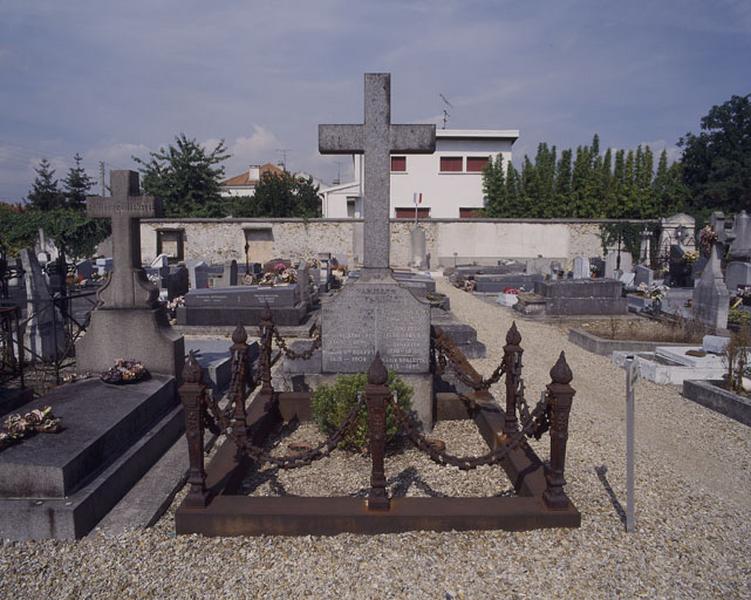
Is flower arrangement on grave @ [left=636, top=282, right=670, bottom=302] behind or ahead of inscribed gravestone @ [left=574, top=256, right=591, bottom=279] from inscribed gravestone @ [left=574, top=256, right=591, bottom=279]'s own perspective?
ahead

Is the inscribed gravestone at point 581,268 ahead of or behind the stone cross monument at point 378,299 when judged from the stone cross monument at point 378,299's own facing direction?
behind

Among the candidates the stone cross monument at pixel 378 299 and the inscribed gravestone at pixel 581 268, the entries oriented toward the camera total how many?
2

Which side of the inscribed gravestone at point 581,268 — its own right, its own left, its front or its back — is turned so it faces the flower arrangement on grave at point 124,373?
front

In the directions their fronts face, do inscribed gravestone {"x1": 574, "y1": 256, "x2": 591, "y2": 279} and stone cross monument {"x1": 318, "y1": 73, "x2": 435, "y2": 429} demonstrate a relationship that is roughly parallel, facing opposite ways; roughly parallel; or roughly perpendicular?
roughly parallel

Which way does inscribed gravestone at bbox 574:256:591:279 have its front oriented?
toward the camera

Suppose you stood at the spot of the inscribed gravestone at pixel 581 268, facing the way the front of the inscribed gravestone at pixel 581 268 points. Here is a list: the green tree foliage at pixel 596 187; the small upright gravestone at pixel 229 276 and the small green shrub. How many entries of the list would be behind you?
1

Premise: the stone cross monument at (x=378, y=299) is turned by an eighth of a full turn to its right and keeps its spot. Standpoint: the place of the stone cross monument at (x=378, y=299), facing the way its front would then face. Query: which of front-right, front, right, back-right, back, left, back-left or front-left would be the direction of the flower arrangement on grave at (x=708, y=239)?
back

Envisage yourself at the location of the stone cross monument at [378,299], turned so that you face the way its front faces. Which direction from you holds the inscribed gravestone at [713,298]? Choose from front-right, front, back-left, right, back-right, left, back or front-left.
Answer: back-left

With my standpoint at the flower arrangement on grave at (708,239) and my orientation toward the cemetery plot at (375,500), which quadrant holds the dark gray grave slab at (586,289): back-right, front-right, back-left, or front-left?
front-right

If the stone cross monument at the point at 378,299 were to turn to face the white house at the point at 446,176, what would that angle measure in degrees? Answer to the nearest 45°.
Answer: approximately 180°

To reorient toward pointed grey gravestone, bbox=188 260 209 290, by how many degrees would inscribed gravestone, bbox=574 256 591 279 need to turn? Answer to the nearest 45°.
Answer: approximately 45° to its right

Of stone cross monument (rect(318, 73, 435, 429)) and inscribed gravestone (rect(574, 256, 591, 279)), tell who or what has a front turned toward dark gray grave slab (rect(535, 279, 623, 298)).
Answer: the inscribed gravestone

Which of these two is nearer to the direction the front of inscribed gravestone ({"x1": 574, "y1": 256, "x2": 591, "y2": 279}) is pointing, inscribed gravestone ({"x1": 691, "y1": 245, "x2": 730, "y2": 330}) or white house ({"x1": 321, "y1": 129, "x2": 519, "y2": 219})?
the inscribed gravestone

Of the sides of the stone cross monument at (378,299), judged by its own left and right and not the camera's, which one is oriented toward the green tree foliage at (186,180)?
back

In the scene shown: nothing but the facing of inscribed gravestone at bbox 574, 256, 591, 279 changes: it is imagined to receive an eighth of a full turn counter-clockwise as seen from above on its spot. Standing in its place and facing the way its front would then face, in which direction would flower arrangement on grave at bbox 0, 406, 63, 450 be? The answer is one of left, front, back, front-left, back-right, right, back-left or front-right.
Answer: front-right

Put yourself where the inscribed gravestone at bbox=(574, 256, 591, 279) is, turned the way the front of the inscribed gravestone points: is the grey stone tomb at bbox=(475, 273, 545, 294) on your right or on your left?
on your right
